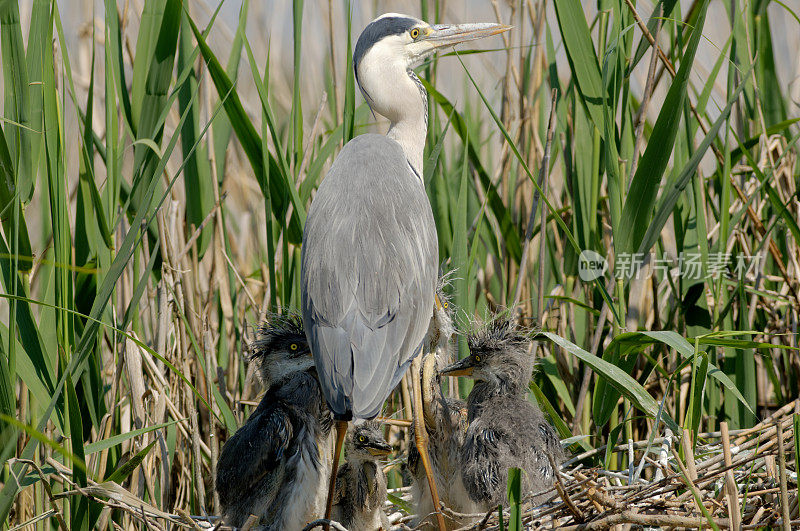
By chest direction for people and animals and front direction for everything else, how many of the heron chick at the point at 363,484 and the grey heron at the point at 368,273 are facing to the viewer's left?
0

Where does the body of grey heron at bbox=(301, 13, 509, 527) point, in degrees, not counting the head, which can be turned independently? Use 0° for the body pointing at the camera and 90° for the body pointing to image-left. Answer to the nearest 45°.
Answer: approximately 225°

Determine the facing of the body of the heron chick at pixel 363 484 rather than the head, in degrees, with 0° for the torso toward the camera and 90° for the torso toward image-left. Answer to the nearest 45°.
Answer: approximately 315°
